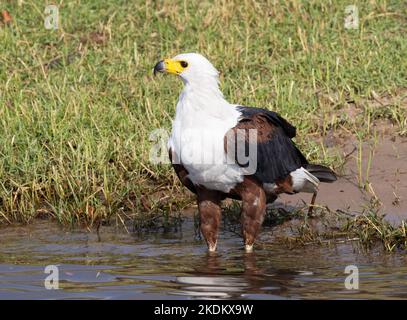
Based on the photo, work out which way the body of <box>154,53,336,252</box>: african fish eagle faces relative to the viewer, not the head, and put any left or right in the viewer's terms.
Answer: facing the viewer and to the left of the viewer
